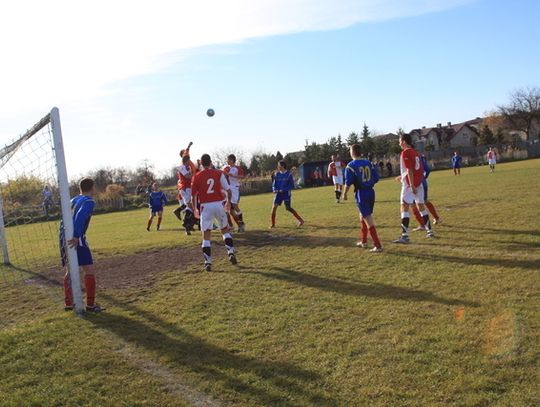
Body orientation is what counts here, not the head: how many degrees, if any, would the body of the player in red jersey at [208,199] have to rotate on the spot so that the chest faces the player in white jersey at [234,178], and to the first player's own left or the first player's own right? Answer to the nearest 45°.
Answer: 0° — they already face them

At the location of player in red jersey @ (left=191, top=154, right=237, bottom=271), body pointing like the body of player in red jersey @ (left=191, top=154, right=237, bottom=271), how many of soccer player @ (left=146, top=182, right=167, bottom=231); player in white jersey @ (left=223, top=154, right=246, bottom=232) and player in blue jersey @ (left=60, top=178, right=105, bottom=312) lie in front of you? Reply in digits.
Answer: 2

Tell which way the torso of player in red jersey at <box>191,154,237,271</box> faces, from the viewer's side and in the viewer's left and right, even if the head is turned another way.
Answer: facing away from the viewer

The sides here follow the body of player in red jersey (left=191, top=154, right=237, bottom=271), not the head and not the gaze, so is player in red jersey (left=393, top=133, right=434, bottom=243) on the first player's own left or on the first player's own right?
on the first player's own right

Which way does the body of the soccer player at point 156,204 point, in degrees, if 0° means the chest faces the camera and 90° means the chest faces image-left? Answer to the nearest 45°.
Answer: approximately 0°

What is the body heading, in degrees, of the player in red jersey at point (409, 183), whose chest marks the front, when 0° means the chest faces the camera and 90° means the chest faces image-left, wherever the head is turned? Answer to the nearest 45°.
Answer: approximately 135°

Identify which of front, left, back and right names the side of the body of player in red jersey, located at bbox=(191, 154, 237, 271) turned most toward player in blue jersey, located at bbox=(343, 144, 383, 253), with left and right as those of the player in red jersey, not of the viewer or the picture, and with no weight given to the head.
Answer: right

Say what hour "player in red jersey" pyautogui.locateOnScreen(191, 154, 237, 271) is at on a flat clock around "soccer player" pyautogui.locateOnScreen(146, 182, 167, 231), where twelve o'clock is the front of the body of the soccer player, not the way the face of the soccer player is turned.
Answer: The player in red jersey is roughly at 12 o'clock from the soccer player.

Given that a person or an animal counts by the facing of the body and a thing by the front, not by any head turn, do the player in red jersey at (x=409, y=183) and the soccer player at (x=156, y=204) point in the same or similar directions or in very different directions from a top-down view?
very different directions
